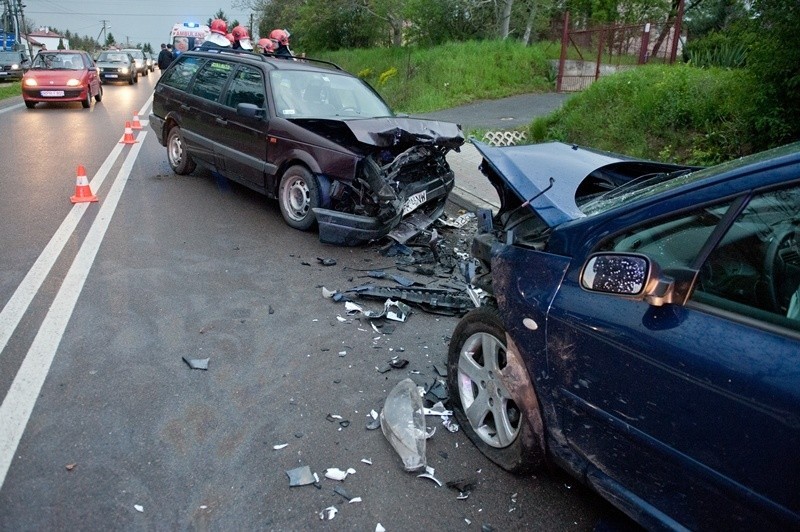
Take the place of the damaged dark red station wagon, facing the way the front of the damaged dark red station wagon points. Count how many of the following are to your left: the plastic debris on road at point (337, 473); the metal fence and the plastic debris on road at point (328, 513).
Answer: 1

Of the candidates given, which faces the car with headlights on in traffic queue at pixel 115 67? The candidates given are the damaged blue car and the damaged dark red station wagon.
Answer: the damaged blue car

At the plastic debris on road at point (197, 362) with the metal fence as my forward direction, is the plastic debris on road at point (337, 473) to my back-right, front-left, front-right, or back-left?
back-right

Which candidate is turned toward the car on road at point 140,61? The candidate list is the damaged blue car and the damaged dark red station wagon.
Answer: the damaged blue car

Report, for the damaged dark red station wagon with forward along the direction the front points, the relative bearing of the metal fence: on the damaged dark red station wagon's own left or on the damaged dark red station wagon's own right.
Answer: on the damaged dark red station wagon's own left

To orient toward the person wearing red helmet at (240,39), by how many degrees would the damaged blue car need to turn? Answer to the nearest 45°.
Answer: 0° — it already faces them

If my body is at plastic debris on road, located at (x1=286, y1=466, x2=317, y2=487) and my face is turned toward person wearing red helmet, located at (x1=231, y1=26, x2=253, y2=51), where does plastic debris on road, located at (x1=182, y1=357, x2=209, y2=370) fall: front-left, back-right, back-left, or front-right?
front-left

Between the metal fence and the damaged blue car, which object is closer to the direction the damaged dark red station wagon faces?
the damaged blue car

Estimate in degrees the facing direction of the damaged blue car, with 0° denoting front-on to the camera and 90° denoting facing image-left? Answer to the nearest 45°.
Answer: approximately 135°

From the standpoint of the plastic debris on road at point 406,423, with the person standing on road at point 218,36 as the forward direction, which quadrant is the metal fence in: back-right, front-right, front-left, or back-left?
front-right

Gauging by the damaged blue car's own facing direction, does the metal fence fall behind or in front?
in front

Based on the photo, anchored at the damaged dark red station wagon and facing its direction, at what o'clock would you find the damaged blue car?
The damaged blue car is roughly at 1 o'clock from the damaged dark red station wagon.

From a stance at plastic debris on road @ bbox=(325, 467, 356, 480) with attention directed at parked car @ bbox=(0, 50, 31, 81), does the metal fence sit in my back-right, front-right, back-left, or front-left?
front-right

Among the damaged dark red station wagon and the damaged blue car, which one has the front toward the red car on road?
the damaged blue car

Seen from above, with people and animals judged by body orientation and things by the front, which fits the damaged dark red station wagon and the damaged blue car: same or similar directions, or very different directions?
very different directions

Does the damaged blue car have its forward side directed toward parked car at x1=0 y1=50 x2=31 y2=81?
yes

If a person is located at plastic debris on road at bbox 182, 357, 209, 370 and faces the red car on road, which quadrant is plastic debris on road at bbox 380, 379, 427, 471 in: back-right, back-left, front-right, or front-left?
back-right
